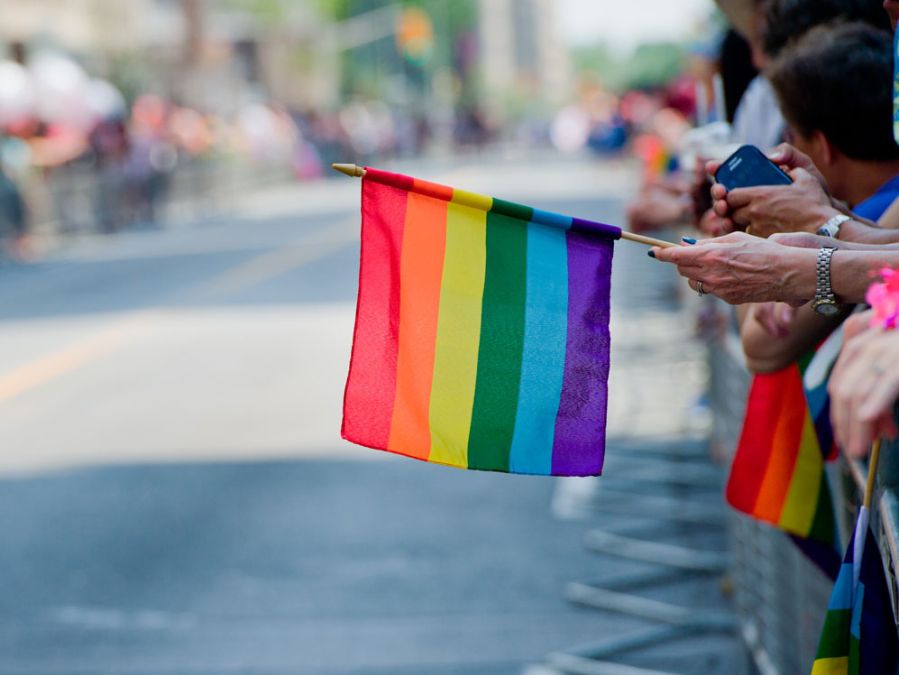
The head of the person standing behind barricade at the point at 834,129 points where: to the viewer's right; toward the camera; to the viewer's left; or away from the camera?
to the viewer's left

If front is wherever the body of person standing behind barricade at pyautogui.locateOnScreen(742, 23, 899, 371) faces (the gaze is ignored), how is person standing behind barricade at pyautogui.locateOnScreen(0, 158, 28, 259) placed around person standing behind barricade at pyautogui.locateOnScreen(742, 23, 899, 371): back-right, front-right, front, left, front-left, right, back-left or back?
front

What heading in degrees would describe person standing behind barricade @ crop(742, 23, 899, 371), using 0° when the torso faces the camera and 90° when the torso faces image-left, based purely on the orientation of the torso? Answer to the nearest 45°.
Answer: approximately 135°

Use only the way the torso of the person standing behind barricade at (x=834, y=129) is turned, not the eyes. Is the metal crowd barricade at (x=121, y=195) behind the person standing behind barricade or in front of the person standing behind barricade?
in front

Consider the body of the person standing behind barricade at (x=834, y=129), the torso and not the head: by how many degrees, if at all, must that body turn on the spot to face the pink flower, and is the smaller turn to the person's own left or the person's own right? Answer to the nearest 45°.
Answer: approximately 135° to the person's own left

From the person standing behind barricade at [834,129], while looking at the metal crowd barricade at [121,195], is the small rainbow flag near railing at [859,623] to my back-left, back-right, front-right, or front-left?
back-left

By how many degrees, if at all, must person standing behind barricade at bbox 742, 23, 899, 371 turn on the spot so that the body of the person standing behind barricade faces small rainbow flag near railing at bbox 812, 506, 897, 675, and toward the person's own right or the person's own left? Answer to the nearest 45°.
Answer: approximately 135° to the person's own left
